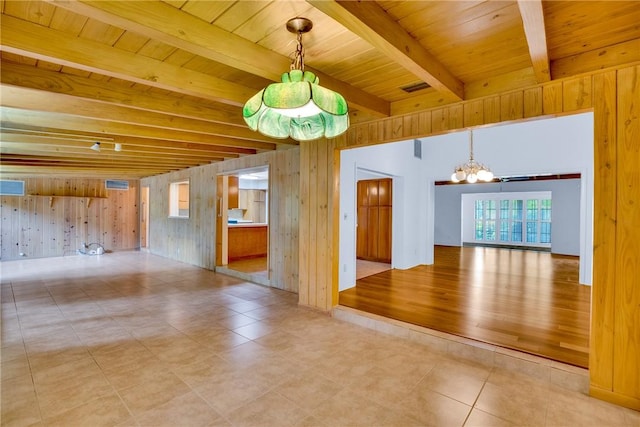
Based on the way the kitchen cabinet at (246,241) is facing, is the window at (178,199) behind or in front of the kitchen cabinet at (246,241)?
behind

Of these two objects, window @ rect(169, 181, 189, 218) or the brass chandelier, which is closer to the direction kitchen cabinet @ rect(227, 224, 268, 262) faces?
the brass chandelier

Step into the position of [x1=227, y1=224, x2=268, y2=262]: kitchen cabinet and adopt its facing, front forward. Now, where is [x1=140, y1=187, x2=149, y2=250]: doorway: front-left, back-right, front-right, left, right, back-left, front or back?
back

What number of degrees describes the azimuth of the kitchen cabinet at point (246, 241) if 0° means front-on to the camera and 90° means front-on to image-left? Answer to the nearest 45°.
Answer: approximately 315°

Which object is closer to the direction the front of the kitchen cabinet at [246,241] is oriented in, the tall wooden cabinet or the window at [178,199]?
the tall wooden cabinet

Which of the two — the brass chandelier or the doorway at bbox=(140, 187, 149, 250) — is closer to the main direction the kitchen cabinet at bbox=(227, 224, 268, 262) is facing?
the brass chandelier
